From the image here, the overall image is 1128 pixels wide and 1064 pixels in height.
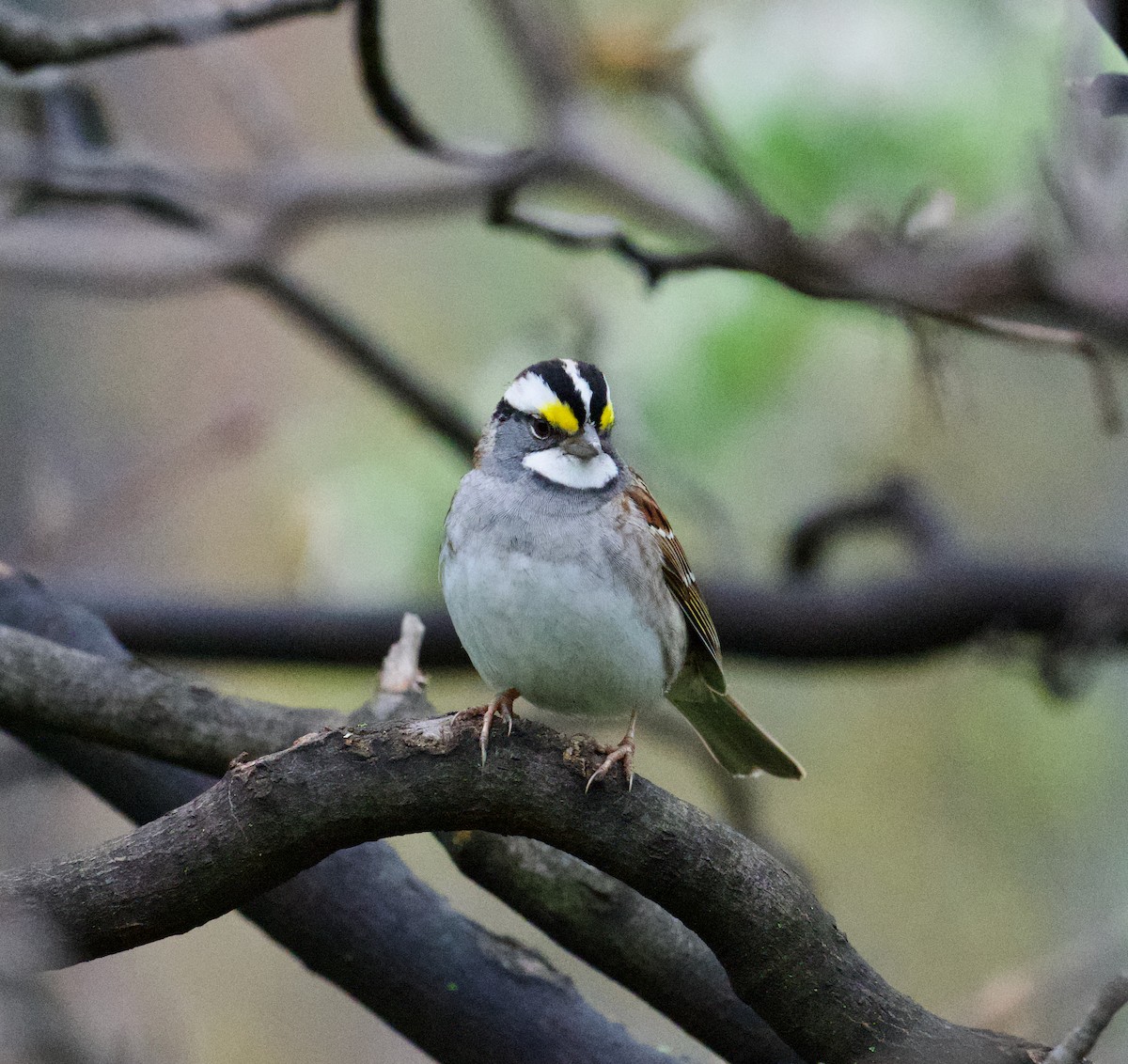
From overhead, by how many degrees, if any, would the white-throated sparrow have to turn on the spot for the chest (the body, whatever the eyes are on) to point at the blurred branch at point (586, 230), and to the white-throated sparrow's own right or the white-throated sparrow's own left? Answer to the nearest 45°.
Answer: approximately 135° to the white-throated sparrow's own right

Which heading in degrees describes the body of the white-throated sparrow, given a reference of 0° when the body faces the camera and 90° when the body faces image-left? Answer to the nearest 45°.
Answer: approximately 45°
